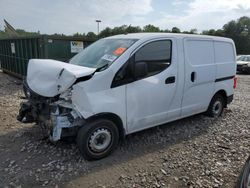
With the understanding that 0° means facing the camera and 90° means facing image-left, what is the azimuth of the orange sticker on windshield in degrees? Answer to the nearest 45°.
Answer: approximately 45°

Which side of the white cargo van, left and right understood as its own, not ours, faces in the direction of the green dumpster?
right

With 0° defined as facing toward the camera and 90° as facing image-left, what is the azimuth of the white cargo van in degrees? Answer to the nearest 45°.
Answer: approximately 45°

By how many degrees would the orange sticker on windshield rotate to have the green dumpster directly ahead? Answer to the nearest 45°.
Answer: approximately 90° to its right
